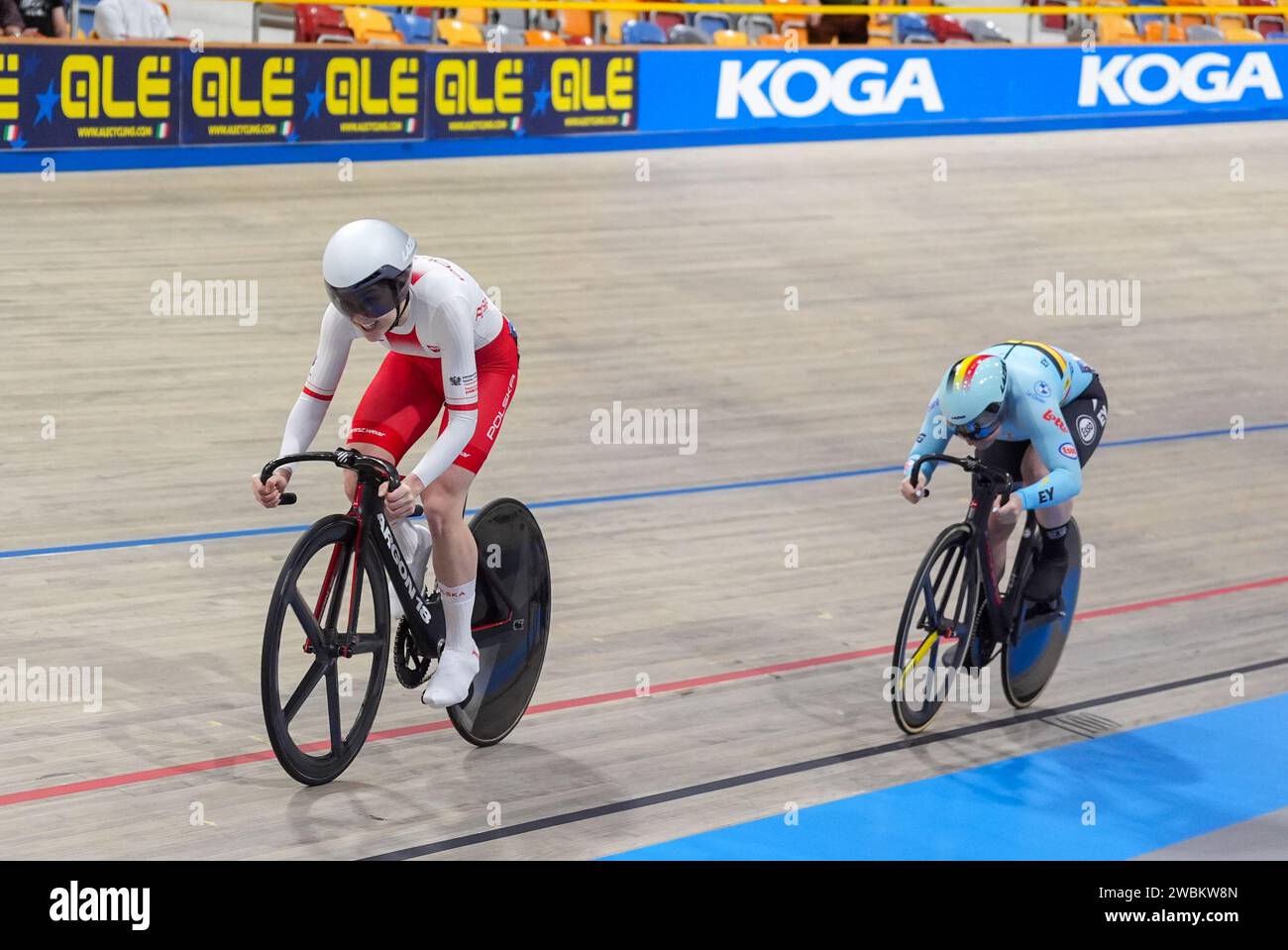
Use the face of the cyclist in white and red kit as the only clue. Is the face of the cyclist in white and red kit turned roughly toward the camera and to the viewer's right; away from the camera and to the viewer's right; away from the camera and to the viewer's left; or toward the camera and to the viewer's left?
toward the camera and to the viewer's left

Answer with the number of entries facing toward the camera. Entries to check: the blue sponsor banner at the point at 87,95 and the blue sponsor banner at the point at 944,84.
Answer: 2

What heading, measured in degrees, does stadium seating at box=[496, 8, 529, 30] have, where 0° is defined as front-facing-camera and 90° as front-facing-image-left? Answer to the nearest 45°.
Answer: approximately 0°

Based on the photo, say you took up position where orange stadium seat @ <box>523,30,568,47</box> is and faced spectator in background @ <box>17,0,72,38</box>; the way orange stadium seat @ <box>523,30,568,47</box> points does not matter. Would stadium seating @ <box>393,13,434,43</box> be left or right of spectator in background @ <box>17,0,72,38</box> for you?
right

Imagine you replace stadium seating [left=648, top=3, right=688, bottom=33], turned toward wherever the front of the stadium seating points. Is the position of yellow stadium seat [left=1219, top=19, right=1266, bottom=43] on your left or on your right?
on your left

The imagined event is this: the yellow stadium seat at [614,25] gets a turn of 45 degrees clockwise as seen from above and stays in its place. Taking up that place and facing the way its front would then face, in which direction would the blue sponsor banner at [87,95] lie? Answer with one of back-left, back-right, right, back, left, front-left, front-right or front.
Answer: front

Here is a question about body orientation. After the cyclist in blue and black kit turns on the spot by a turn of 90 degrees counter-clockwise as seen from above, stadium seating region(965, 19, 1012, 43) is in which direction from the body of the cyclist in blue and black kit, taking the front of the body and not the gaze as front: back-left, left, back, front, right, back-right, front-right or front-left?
back-left

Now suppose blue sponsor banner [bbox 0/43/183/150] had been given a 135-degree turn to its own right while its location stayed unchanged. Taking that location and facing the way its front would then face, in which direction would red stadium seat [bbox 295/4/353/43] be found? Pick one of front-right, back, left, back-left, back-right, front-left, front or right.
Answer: right

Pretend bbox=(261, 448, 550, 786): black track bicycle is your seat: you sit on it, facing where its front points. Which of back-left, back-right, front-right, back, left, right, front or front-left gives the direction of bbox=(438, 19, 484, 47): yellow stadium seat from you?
back-right

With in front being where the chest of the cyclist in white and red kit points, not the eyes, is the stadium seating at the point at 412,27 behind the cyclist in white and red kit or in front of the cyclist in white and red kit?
behind
